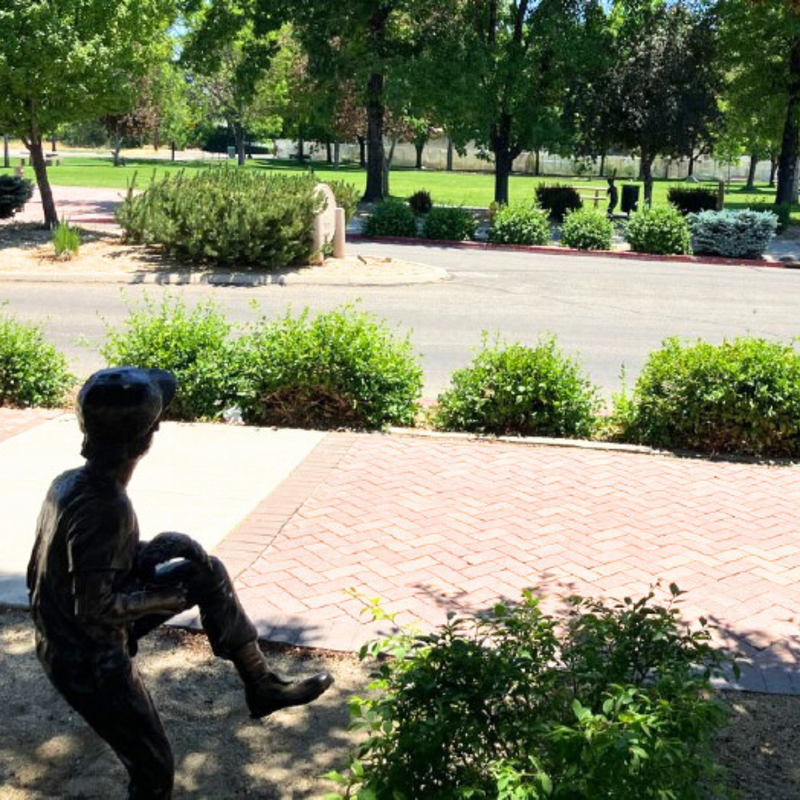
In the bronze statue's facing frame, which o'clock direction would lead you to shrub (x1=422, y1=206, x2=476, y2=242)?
The shrub is roughly at 11 o'clock from the bronze statue.

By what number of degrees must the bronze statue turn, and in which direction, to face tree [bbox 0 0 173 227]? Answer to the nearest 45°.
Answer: approximately 45° to its left

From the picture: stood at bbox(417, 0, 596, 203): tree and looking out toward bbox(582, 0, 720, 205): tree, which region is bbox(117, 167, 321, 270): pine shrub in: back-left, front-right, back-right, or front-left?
back-right

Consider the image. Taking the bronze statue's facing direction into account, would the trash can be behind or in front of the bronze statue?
in front

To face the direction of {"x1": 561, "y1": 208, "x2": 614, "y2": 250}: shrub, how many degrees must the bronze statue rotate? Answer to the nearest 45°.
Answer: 0° — it already faces it

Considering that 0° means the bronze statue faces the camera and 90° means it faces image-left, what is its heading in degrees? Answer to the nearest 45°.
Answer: approximately 225°

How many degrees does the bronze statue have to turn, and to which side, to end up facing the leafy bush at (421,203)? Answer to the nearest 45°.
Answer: approximately 45° to its left

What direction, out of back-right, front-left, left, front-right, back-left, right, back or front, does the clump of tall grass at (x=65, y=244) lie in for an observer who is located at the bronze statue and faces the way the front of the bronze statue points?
front-left

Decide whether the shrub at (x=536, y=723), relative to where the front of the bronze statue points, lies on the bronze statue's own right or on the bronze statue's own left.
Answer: on the bronze statue's own right

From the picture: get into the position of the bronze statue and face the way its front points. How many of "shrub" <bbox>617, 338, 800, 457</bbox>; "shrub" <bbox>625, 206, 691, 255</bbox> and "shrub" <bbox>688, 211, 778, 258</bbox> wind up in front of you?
3

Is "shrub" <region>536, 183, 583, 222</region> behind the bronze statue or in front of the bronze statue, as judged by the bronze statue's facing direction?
in front

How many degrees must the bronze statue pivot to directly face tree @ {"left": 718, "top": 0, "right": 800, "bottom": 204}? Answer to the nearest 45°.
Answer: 0° — it already faces it

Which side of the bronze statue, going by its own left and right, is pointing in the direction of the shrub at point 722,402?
front

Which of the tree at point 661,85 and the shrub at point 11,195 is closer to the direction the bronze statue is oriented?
the tree
